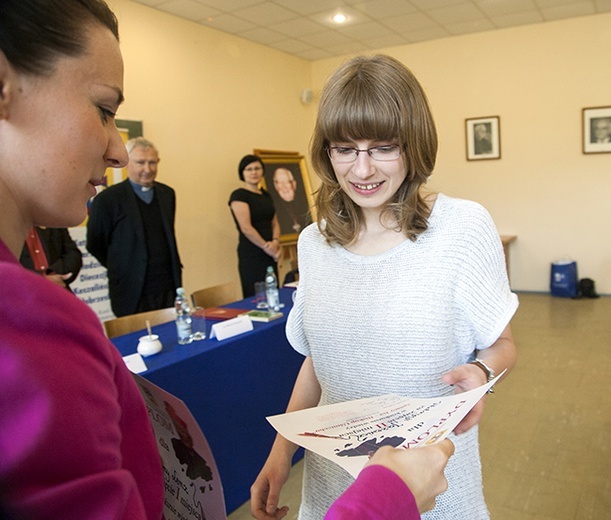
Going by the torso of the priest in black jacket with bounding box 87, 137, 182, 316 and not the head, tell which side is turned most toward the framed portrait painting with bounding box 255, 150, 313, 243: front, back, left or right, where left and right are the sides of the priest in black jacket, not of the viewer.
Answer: left

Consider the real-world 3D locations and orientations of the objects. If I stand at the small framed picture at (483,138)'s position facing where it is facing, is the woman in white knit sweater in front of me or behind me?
in front

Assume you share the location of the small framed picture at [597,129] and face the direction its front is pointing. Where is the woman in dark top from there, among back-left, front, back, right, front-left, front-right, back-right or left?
front-right

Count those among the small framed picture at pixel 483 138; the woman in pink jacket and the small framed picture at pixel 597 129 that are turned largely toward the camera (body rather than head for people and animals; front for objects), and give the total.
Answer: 2

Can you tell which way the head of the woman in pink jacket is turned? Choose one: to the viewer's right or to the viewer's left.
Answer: to the viewer's right

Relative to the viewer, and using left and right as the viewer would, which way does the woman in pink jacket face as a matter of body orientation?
facing to the right of the viewer

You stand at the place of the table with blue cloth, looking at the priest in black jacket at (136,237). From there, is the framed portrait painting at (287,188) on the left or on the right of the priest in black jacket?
right

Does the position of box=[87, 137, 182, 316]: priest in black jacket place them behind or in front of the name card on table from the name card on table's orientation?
behind
